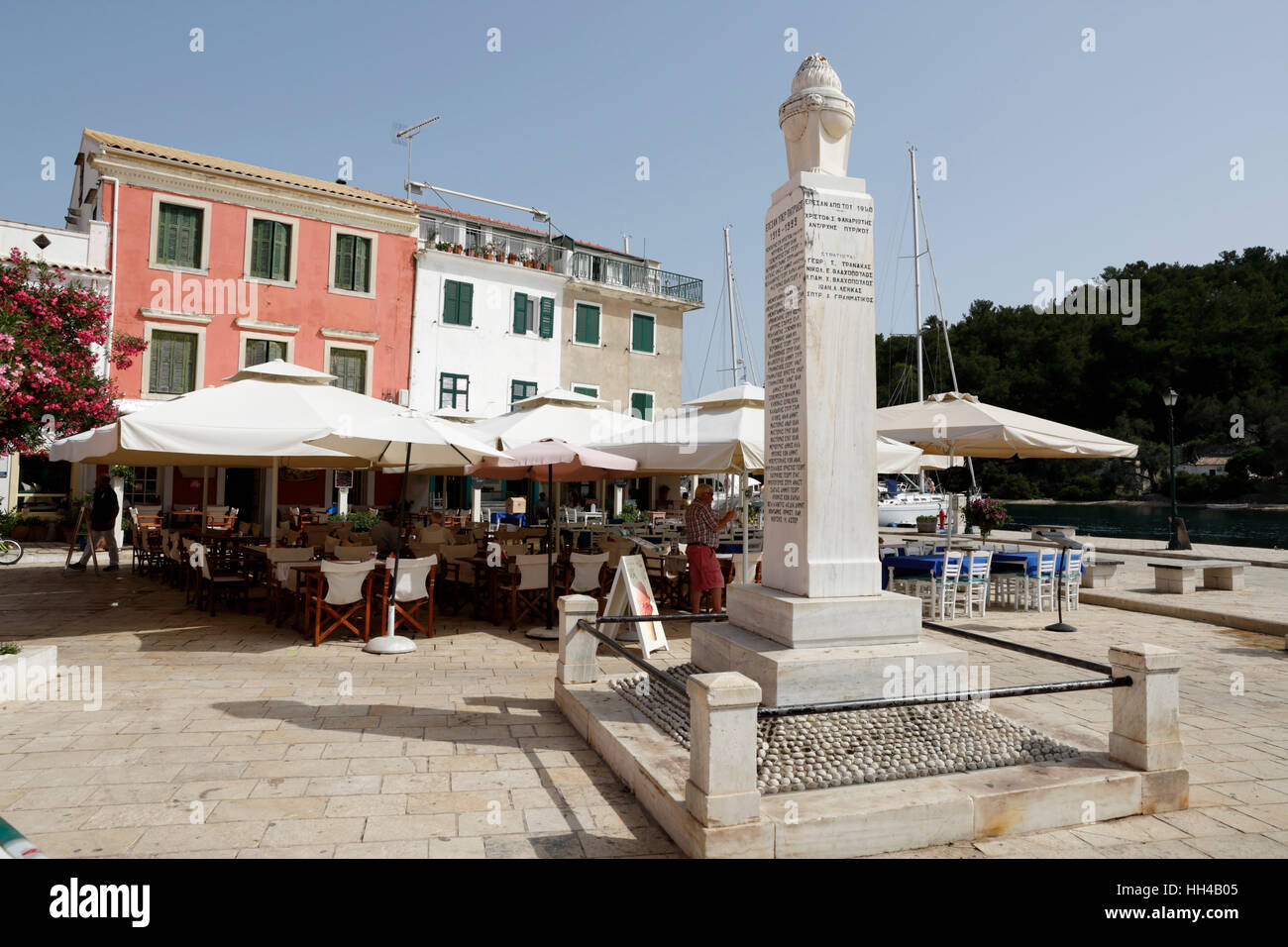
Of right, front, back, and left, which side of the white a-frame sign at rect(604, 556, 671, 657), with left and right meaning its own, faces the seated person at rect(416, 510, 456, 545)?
back

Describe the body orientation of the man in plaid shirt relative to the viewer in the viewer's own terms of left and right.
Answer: facing away from the viewer and to the right of the viewer

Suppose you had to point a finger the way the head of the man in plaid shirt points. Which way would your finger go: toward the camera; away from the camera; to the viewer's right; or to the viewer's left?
to the viewer's right

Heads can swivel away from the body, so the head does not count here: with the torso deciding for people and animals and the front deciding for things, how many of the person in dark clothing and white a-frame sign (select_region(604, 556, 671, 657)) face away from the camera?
0

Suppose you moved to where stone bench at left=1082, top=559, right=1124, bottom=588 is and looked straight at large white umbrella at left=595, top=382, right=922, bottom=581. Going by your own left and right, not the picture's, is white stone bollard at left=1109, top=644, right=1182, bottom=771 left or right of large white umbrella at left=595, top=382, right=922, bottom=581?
left

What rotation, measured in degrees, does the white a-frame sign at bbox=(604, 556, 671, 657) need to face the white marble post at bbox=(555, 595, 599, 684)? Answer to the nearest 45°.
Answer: approximately 45° to its right

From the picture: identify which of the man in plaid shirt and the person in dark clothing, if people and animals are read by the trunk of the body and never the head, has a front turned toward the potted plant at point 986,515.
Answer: the man in plaid shirt

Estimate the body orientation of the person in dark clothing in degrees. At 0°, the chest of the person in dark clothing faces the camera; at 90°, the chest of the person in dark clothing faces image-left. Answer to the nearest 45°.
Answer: approximately 45°

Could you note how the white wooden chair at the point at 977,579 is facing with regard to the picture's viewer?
facing away from the viewer and to the left of the viewer

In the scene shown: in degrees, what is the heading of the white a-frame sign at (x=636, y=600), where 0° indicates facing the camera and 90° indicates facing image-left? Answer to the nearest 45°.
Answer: approximately 315°
